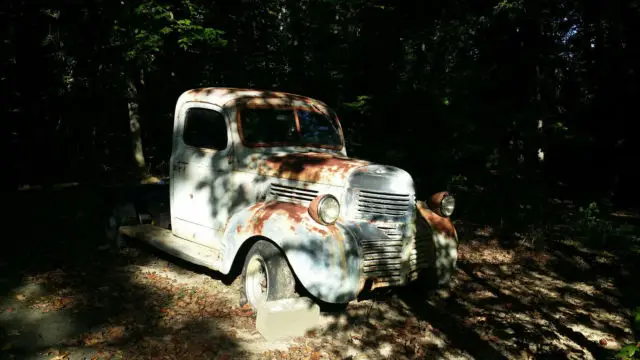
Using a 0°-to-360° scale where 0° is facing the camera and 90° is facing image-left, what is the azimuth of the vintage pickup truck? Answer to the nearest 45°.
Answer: approximately 315°

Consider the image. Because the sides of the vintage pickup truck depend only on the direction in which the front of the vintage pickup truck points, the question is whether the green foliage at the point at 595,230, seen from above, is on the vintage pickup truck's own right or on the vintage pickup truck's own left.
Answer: on the vintage pickup truck's own left
